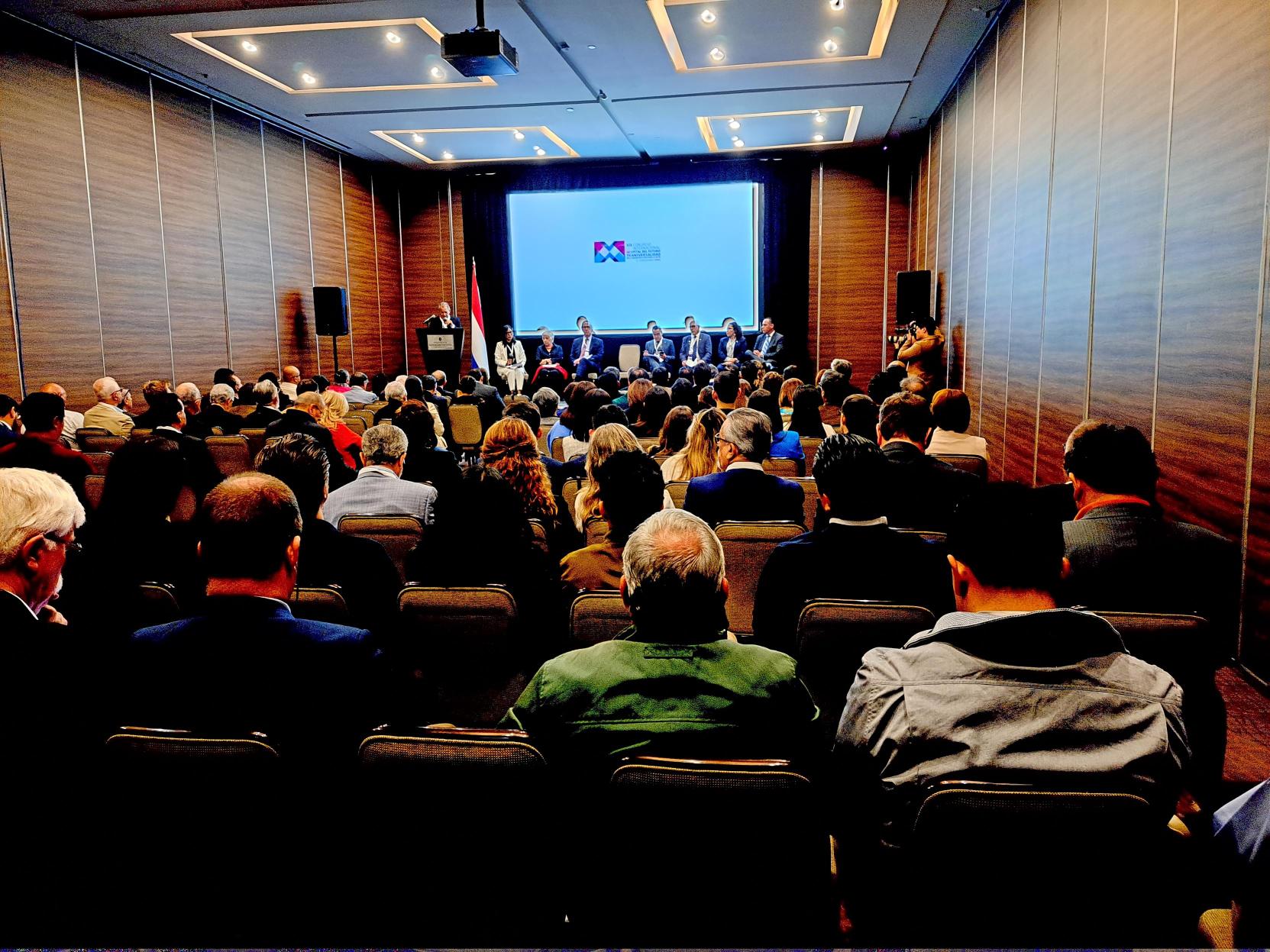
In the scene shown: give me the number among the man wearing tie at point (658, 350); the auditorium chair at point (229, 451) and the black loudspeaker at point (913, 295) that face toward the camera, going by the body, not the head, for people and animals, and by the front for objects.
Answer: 2

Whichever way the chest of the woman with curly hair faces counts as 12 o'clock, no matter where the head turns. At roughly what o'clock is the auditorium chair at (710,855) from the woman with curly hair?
The auditorium chair is roughly at 6 o'clock from the woman with curly hair.

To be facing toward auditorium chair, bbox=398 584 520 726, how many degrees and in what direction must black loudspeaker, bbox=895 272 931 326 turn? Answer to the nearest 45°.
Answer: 0° — it already faces it

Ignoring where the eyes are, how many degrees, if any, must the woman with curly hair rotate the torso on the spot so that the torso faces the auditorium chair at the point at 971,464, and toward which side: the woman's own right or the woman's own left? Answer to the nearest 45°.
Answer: approximately 90° to the woman's own right

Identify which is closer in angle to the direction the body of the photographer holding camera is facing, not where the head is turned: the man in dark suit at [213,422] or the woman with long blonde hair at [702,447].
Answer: the man in dark suit

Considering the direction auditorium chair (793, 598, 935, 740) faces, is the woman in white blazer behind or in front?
in front

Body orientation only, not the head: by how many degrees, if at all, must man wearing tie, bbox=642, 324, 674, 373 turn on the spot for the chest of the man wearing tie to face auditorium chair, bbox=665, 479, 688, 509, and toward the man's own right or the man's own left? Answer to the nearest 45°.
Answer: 0° — they already face it

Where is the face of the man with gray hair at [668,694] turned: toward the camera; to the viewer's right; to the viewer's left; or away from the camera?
away from the camera

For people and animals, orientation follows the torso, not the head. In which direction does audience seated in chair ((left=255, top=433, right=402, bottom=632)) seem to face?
away from the camera

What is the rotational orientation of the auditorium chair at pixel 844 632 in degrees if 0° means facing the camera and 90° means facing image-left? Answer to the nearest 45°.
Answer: approximately 180°

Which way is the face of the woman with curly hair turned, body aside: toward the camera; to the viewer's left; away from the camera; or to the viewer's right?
away from the camera

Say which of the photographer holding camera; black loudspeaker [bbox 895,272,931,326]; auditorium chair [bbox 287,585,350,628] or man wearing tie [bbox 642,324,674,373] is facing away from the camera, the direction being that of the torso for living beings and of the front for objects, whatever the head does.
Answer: the auditorium chair

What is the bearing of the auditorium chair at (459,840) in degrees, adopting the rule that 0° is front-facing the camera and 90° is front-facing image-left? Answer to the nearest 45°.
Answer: approximately 180°

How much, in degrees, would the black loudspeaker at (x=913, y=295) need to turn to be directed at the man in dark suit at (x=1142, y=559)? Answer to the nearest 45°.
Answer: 0° — it already faces them

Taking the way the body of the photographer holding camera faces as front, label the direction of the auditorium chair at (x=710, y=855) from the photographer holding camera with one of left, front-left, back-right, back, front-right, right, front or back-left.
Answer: left

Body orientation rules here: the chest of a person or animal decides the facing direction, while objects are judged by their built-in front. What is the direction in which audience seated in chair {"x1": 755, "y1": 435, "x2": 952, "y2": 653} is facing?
away from the camera

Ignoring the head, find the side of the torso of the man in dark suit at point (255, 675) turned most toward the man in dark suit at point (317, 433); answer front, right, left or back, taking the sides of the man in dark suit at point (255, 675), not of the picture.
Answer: front

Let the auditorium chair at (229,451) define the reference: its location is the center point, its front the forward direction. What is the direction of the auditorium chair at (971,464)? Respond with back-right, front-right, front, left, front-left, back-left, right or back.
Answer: right
